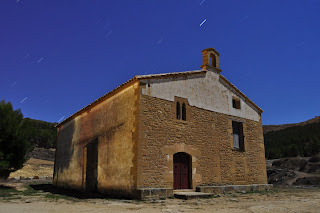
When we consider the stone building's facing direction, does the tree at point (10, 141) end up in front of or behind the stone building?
behind

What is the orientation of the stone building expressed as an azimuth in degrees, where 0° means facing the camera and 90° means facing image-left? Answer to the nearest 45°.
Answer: approximately 315°
